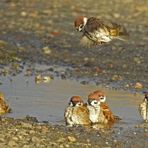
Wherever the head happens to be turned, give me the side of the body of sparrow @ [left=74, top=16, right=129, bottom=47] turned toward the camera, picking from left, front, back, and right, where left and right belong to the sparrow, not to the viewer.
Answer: left
